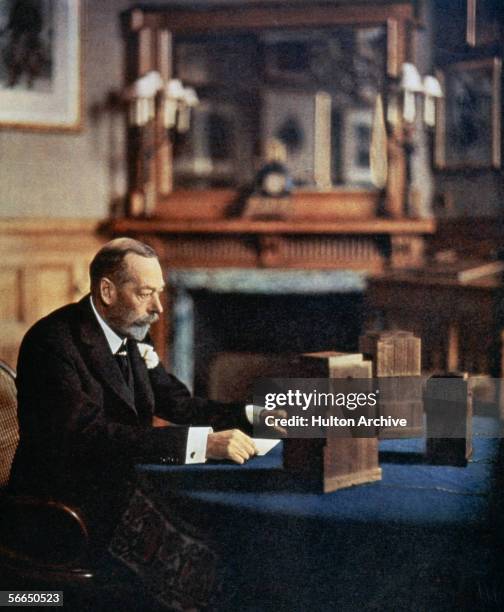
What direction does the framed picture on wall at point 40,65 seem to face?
toward the camera

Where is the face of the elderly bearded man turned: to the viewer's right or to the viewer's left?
to the viewer's right

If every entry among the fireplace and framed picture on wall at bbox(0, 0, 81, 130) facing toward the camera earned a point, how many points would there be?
2

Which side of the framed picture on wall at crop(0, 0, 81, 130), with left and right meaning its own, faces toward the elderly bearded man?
front

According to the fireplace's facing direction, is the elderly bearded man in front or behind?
in front

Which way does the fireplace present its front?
toward the camera

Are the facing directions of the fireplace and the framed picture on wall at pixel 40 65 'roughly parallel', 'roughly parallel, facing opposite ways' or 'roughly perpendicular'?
roughly parallel

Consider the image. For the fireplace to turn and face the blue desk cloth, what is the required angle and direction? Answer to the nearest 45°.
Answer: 0° — it already faces it

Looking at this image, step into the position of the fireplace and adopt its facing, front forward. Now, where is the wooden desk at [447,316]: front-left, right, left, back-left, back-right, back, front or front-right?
front-left

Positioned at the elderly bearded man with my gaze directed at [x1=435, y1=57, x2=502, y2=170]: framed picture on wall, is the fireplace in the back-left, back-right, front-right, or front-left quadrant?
front-left

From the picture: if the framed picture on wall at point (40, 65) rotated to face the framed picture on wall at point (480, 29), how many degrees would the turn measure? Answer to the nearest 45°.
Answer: approximately 90° to its left
